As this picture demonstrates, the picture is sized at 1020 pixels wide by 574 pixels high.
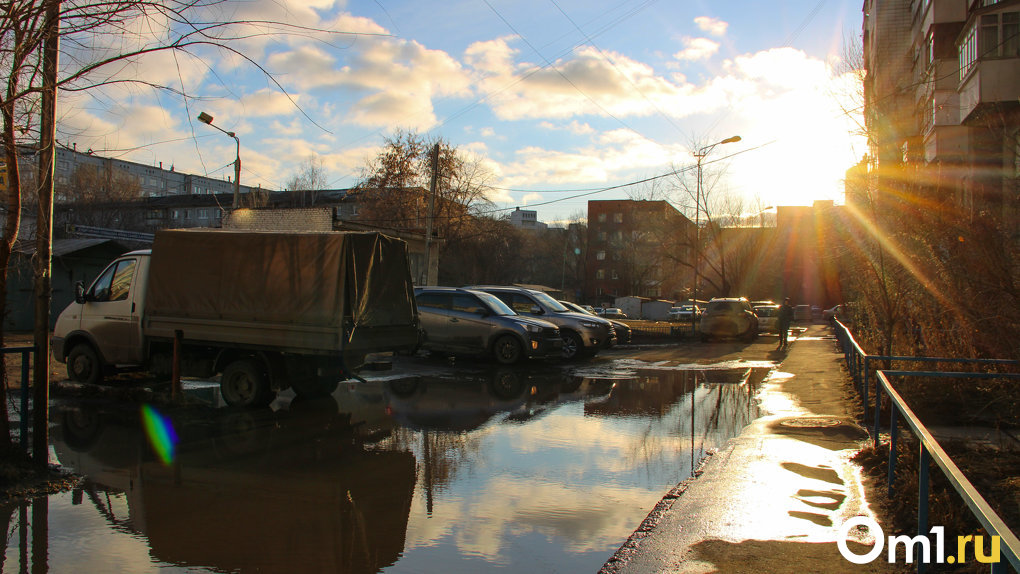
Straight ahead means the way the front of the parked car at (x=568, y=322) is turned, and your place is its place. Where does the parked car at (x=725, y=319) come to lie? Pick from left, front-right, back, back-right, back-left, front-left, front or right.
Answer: left

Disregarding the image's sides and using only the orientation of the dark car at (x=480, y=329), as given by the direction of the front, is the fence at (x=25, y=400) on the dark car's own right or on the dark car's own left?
on the dark car's own right

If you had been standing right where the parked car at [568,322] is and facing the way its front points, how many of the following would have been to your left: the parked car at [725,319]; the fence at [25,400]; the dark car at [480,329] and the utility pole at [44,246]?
1

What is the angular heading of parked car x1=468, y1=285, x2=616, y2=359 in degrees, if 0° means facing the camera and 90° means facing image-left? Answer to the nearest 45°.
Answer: approximately 315°

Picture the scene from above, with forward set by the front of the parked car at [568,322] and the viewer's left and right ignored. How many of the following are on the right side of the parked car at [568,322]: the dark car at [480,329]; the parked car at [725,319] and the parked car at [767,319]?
1

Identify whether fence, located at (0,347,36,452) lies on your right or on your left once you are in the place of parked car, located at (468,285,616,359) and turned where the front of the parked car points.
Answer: on your right

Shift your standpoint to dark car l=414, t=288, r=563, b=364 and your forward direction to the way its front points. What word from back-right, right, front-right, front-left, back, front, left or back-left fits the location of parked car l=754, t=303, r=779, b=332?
left

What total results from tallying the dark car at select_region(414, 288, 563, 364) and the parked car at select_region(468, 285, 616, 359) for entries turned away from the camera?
0

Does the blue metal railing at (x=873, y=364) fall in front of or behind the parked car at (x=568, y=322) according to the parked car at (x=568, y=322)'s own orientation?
in front

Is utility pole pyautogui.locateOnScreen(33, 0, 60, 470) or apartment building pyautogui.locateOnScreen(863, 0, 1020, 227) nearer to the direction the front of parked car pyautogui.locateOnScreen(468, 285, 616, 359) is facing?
the apartment building

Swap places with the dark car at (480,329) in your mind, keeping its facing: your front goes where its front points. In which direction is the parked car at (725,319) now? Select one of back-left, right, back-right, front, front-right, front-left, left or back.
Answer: left

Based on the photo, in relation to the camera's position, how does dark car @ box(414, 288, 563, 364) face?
facing the viewer and to the right of the viewer

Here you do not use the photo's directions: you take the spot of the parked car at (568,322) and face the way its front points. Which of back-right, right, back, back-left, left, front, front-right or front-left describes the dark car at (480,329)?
right

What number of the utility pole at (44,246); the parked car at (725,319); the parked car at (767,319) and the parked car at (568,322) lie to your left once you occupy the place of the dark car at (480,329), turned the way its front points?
3

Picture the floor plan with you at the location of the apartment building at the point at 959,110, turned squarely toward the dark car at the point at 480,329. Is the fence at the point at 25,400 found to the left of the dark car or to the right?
left
